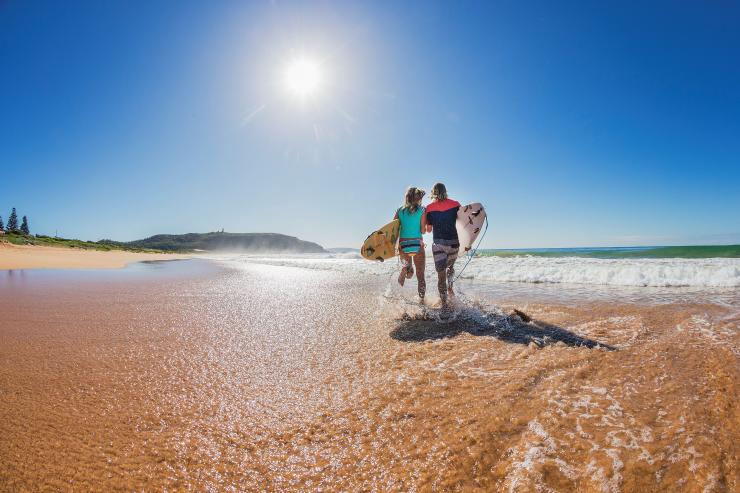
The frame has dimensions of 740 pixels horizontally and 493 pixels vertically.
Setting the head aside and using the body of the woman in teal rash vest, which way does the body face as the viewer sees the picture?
away from the camera

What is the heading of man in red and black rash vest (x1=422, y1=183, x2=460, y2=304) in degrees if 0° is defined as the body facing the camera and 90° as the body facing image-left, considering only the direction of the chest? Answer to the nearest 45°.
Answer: approximately 180°

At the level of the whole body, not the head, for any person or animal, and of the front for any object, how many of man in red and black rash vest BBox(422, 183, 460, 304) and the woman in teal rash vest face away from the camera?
2
